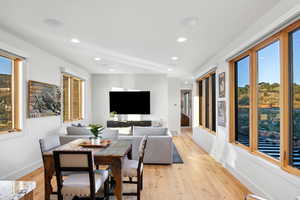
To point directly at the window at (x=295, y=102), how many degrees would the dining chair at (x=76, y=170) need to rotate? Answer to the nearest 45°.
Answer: approximately 45° to its right

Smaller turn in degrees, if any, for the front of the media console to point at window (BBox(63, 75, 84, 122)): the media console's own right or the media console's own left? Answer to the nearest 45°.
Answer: approximately 45° to the media console's own right

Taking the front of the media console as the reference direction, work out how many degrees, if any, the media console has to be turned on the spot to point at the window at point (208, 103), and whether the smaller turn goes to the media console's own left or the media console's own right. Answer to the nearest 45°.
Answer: approximately 45° to the media console's own left

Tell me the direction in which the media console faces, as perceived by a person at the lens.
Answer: facing the viewer

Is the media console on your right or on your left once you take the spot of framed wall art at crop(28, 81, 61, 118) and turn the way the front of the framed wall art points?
on your left

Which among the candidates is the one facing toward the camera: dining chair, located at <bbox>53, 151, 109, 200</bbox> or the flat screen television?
the flat screen television

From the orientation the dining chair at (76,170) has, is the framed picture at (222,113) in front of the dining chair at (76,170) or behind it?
in front

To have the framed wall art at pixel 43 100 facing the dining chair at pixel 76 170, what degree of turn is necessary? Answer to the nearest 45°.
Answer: approximately 45° to its right

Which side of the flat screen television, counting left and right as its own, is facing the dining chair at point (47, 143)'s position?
front

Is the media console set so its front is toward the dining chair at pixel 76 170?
yes

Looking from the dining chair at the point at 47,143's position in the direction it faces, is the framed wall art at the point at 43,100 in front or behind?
behind

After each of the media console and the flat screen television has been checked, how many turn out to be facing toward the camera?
2

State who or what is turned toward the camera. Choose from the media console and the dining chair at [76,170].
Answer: the media console
